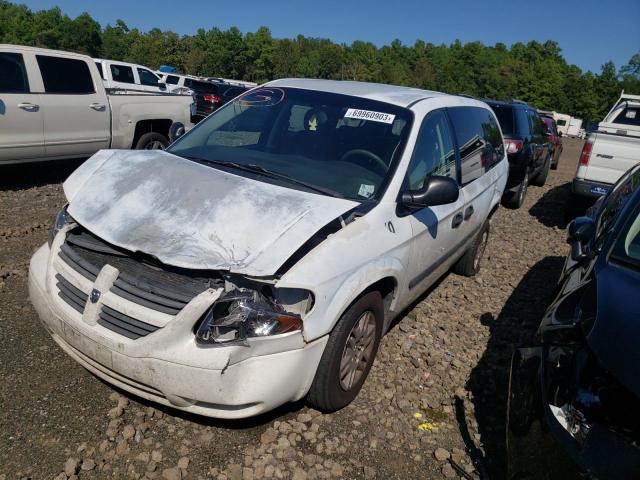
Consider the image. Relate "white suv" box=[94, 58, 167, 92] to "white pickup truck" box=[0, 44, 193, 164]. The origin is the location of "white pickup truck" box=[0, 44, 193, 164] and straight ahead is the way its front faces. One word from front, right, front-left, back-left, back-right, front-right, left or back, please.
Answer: back-right

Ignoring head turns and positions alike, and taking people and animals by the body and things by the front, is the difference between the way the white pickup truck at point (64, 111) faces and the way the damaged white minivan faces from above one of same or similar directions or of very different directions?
same or similar directions

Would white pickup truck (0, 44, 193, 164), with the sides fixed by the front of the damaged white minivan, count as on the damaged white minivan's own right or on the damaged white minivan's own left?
on the damaged white minivan's own right

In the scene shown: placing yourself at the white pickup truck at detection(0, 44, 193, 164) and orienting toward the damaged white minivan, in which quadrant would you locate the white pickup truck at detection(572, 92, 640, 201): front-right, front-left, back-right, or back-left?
front-left

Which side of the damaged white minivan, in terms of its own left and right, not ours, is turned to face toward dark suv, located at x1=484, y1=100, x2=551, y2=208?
back

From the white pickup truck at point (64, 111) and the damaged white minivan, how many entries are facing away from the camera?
0

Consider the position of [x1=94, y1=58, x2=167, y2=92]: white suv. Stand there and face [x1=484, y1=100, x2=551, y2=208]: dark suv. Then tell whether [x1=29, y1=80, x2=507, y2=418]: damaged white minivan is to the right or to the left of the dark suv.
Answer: right

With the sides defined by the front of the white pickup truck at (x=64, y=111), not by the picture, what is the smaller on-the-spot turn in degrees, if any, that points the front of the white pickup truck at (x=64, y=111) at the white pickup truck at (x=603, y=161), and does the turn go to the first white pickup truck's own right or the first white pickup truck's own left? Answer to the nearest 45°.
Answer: approximately 135° to the first white pickup truck's own left
